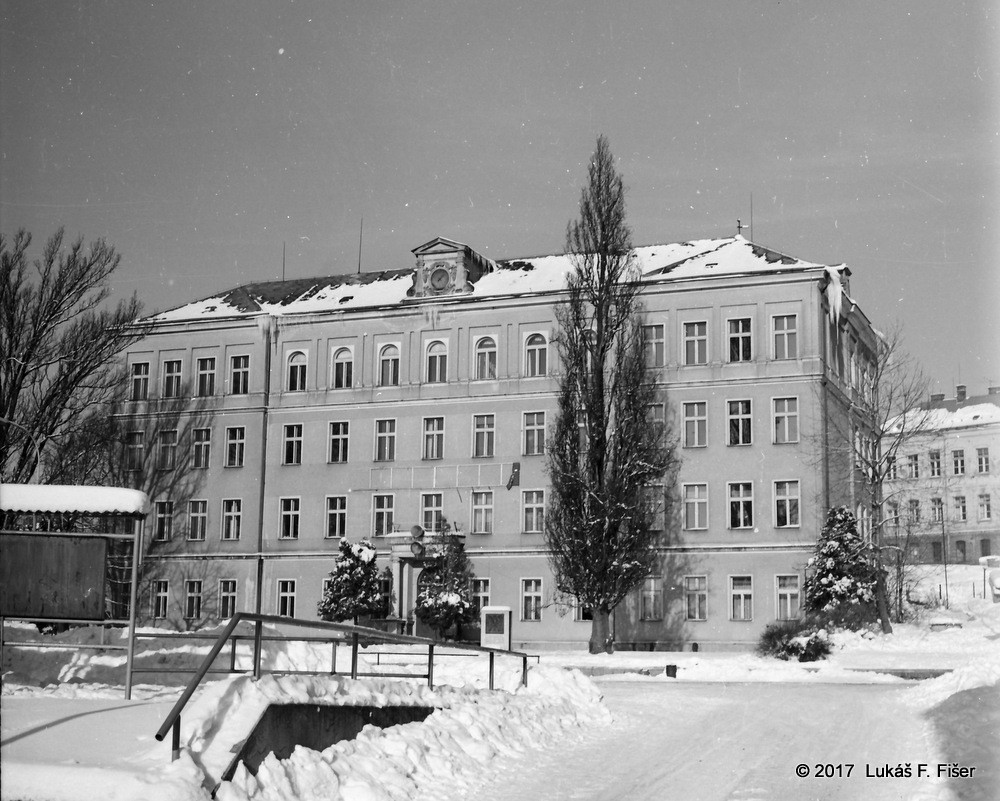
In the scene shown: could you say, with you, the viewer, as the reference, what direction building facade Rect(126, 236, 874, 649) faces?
facing the viewer

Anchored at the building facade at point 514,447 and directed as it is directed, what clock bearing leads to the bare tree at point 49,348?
The bare tree is roughly at 2 o'clock from the building facade.
